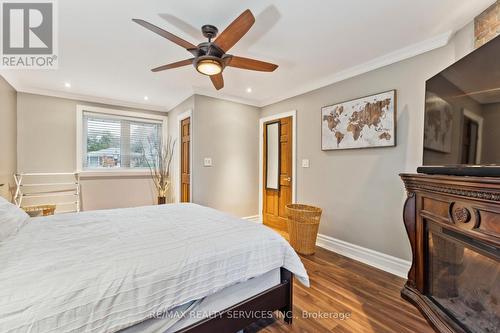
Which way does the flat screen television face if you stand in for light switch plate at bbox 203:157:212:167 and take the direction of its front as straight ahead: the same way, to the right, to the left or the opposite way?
to the right

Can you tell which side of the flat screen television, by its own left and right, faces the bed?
front

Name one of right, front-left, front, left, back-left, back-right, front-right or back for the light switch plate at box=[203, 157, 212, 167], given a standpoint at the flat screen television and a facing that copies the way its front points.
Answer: front-right

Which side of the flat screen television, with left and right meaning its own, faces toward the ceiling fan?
front

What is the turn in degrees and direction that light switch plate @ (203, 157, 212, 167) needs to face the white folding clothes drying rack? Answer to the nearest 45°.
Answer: approximately 90° to its right

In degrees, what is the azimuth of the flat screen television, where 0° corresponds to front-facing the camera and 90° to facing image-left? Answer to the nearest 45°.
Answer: approximately 45°

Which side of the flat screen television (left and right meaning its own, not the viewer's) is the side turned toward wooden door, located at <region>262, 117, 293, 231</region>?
right

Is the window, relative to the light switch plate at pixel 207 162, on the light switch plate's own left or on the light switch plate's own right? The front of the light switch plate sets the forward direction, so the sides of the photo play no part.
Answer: on the light switch plate's own right

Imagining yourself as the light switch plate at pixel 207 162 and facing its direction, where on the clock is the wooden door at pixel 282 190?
The wooden door is roughly at 9 o'clock from the light switch plate.

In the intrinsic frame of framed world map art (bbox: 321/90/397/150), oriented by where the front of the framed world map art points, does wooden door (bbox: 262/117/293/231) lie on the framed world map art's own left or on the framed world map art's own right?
on the framed world map art's own right

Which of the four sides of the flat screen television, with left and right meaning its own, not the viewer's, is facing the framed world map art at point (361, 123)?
right

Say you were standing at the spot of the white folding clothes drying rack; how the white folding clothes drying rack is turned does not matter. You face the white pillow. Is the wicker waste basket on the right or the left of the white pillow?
left

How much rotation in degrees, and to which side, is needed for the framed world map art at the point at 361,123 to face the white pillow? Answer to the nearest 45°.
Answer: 0° — it already faces it
